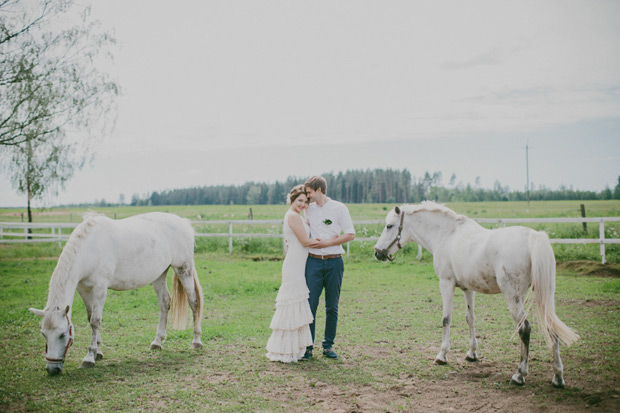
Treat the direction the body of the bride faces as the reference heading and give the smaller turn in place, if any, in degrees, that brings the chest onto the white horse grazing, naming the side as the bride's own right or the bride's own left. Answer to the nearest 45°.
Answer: approximately 180°

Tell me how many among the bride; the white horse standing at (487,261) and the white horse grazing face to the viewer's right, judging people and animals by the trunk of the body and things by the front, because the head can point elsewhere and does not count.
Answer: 1

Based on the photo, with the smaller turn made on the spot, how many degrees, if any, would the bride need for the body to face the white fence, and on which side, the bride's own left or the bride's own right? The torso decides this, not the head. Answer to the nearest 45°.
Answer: approximately 90° to the bride's own left

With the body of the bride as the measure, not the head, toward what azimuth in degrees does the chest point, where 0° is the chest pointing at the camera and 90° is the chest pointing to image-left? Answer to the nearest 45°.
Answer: approximately 270°

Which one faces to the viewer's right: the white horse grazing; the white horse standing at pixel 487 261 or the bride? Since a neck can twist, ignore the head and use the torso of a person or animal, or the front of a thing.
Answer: the bride

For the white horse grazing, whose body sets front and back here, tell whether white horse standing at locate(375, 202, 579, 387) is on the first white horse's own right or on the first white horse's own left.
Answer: on the first white horse's own left

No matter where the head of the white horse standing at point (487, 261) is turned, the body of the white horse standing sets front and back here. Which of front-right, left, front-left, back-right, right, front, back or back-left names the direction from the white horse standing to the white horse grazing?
front-left

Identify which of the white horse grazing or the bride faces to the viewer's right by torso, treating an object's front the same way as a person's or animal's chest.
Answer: the bride

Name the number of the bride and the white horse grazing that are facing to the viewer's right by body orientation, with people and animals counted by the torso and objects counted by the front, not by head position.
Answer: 1

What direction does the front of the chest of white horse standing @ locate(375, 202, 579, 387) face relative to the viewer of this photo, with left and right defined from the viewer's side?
facing away from the viewer and to the left of the viewer

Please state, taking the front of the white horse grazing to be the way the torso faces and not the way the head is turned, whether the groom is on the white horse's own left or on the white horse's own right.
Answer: on the white horse's own left

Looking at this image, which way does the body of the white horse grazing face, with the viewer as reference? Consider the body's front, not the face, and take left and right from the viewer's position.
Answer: facing the viewer and to the left of the viewer
